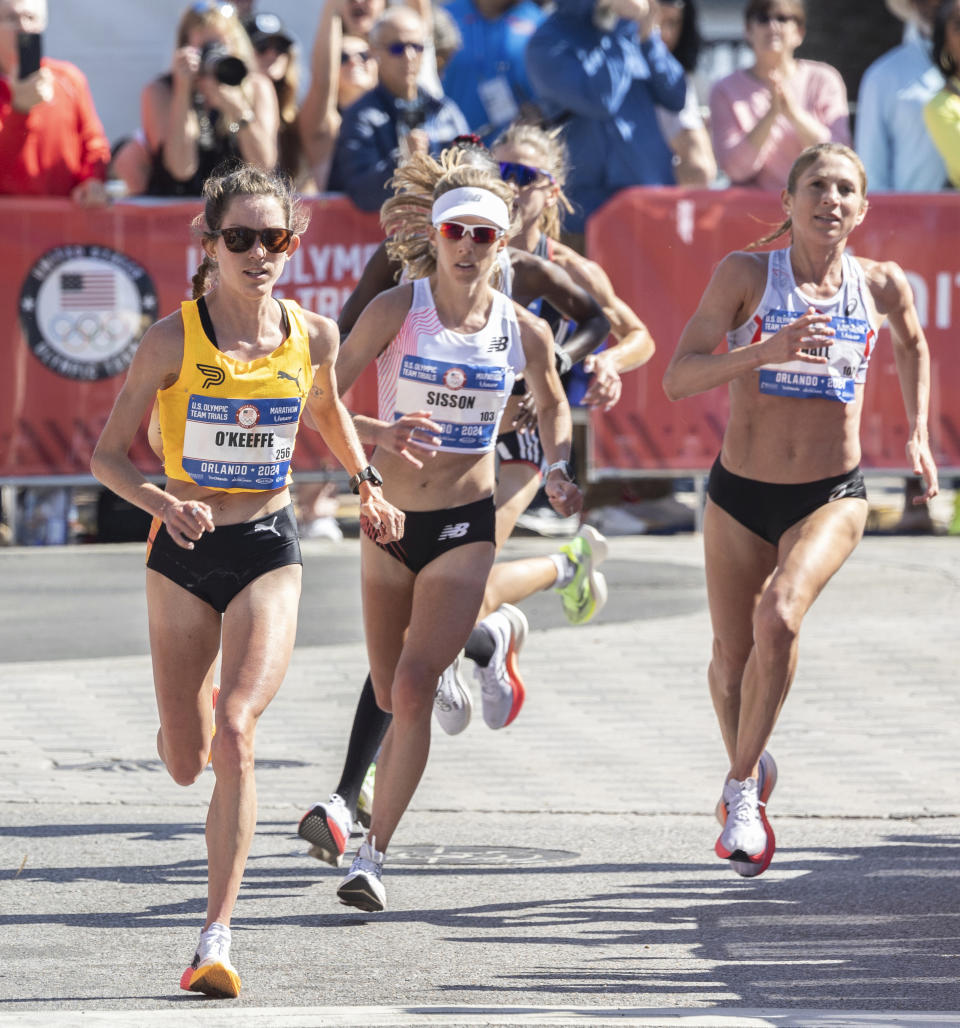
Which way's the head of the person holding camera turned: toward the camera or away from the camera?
toward the camera

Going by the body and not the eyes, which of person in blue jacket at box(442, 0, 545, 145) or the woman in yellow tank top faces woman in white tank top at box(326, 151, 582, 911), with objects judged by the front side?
the person in blue jacket

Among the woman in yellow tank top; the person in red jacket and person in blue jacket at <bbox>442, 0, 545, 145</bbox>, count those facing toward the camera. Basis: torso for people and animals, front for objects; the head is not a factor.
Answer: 3

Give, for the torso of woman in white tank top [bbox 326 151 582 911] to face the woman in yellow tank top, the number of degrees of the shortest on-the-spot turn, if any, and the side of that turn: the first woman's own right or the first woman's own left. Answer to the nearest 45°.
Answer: approximately 45° to the first woman's own right

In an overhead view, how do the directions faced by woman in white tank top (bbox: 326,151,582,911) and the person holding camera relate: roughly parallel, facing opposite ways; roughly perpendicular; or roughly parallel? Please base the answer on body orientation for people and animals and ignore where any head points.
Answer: roughly parallel

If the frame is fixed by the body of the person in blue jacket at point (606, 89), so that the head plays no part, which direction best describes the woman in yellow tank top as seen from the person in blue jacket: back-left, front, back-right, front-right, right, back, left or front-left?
front-right

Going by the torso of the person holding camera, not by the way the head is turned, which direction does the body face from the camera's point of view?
toward the camera

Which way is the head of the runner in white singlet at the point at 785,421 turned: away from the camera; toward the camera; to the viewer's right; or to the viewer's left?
toward the camera

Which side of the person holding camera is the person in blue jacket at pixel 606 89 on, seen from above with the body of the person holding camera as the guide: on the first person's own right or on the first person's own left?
on the first person's own left

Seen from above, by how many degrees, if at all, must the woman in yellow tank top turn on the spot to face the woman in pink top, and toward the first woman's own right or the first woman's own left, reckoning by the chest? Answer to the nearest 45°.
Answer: approximately 135° to the first woman's own left

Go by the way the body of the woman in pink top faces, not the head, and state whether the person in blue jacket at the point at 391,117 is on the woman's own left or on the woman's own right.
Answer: on the woman's own right

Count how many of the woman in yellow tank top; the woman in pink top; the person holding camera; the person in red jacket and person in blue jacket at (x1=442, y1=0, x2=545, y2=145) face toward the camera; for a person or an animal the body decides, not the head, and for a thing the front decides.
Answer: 5

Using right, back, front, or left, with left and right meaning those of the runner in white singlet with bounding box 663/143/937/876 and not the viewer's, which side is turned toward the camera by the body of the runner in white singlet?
front

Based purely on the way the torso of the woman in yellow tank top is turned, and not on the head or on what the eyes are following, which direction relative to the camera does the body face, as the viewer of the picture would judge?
toward the camera

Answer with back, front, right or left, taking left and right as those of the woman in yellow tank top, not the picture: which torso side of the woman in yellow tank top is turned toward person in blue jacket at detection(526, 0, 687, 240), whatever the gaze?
back

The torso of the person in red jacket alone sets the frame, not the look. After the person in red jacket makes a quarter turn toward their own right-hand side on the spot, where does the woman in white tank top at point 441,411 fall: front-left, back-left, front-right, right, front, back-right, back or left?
left

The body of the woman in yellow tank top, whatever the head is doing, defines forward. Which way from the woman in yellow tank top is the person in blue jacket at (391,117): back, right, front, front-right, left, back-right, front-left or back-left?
back

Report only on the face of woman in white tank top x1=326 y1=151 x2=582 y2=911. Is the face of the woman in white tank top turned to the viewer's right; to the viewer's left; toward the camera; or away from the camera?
toward the camera
